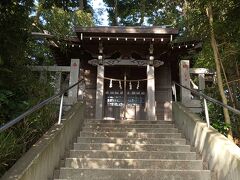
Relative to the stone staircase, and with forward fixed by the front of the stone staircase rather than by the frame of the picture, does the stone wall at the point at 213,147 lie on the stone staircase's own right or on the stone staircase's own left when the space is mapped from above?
on the stone staircase's own left

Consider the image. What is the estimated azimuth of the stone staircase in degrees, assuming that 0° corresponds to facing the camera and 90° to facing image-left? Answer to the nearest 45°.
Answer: approximately 0°
